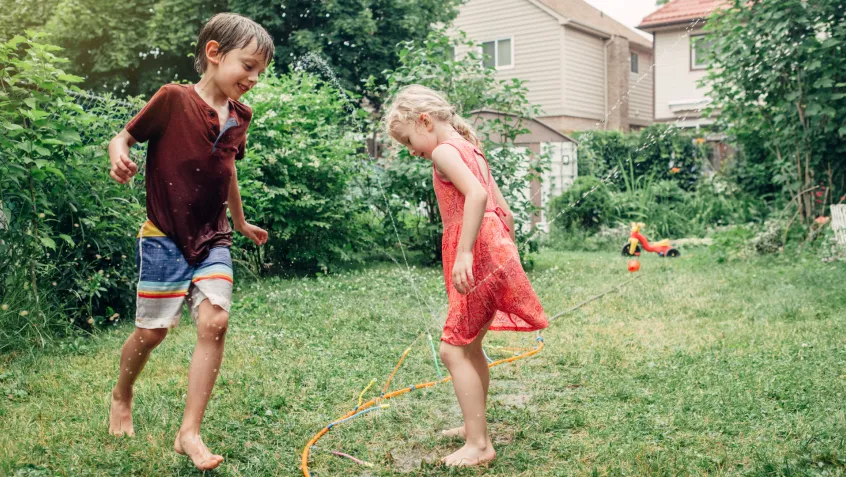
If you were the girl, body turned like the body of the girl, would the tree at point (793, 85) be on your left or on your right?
on your right

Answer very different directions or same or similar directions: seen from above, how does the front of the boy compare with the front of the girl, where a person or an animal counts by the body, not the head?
very different directions

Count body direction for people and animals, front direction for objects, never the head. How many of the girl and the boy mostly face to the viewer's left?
1

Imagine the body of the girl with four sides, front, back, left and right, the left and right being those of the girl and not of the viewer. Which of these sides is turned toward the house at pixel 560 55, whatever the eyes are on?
right

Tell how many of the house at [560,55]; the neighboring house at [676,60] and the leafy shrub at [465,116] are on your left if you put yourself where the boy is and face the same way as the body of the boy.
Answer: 3

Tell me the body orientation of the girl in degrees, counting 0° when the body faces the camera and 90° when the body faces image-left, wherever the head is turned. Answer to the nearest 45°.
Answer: approximately 90°

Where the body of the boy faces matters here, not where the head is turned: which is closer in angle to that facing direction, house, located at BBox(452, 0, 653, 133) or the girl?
the girl

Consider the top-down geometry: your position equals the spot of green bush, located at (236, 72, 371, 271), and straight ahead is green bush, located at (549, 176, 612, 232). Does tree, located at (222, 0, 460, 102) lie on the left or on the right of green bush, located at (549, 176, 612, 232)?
left

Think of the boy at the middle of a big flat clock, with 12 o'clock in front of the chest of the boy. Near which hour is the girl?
The girl is roughly at 11 o'clock from the boy.

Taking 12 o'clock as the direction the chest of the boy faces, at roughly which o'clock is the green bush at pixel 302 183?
The green bush is roughly at 8 o'clock from the boy.

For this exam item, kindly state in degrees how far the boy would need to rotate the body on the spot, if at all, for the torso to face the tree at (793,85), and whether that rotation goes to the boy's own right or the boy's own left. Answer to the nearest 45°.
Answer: approximately 90° to the boy's own left

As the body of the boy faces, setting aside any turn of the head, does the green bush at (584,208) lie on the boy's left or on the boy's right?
on the boy's left

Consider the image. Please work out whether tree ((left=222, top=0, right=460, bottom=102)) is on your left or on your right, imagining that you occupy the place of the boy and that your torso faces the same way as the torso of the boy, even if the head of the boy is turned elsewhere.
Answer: on your left

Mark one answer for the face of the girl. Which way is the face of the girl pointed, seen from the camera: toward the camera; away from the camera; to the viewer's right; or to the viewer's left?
to the viewer's left
